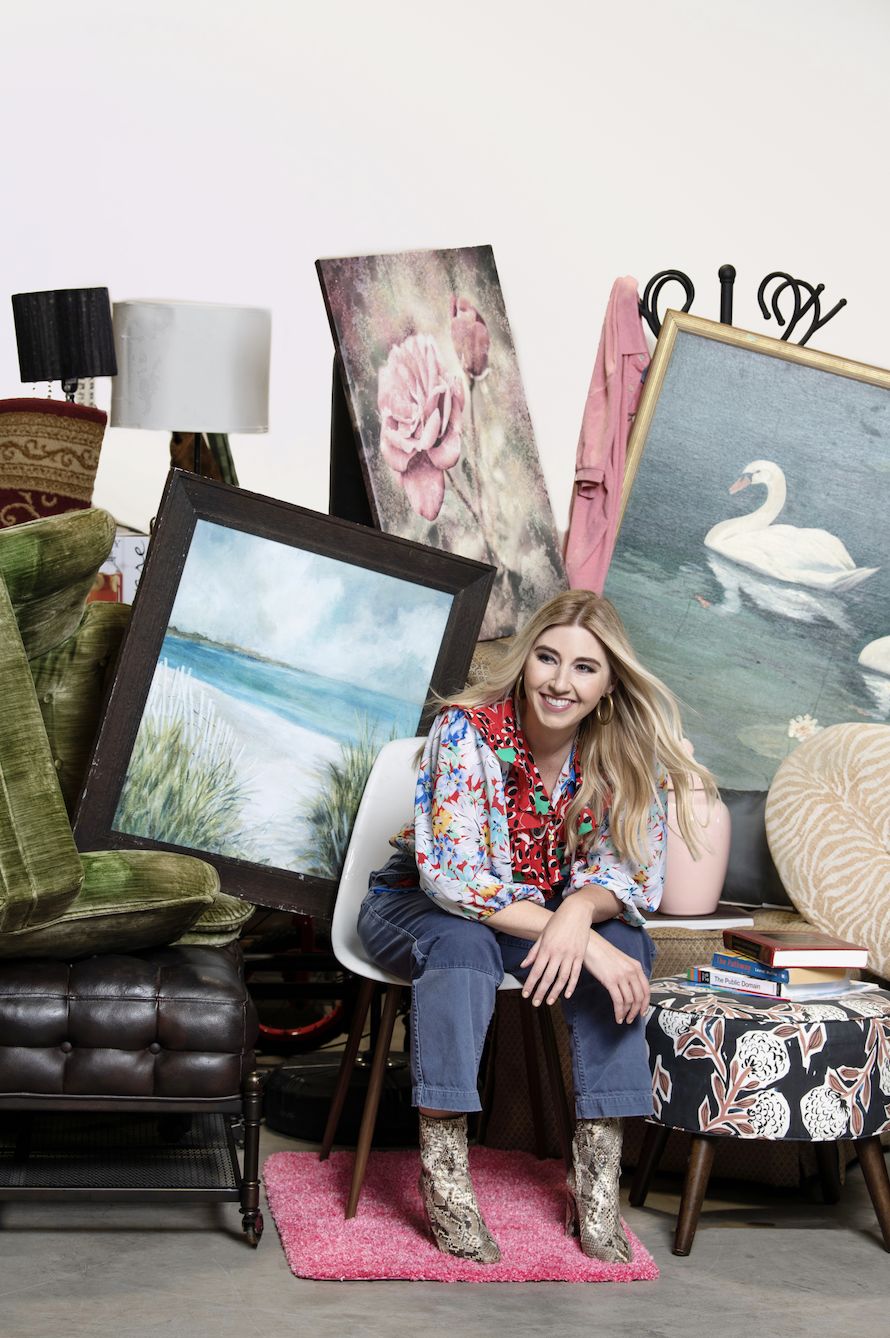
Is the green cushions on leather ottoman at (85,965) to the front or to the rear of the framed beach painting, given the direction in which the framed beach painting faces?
to the front

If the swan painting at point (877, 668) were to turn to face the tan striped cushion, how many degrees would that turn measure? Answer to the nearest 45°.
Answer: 0° — it already faces it

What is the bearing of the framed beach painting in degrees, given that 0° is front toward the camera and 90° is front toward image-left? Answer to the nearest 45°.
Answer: approximately 0°

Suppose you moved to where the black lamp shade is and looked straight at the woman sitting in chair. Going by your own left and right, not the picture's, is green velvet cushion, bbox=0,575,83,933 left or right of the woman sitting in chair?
right

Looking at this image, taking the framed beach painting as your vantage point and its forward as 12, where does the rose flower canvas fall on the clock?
The rose flower canvas is roughly at 7 o'clock from the framed beach painting.

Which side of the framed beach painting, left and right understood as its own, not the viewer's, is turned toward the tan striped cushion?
left

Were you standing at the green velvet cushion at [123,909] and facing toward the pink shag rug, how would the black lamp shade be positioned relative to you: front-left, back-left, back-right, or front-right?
back-left

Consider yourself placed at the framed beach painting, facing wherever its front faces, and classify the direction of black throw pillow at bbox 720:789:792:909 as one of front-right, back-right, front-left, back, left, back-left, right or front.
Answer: left
